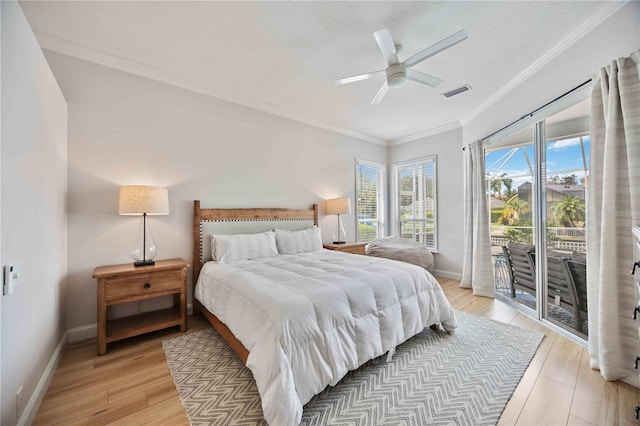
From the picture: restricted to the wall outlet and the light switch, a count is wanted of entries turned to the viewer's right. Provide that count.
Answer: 2

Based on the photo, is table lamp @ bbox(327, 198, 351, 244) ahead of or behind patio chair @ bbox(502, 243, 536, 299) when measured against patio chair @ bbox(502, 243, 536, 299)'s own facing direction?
behind

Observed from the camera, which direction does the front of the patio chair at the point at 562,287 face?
facing away from the viewer and to the right of the viewer

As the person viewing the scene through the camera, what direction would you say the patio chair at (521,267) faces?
facing away from the viewer and to the right of the viewer

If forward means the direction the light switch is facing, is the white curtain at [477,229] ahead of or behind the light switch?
ahead

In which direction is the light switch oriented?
to the viewer's right

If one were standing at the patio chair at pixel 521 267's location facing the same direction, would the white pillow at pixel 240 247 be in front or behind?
behind

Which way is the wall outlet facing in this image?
to the viewer's right
